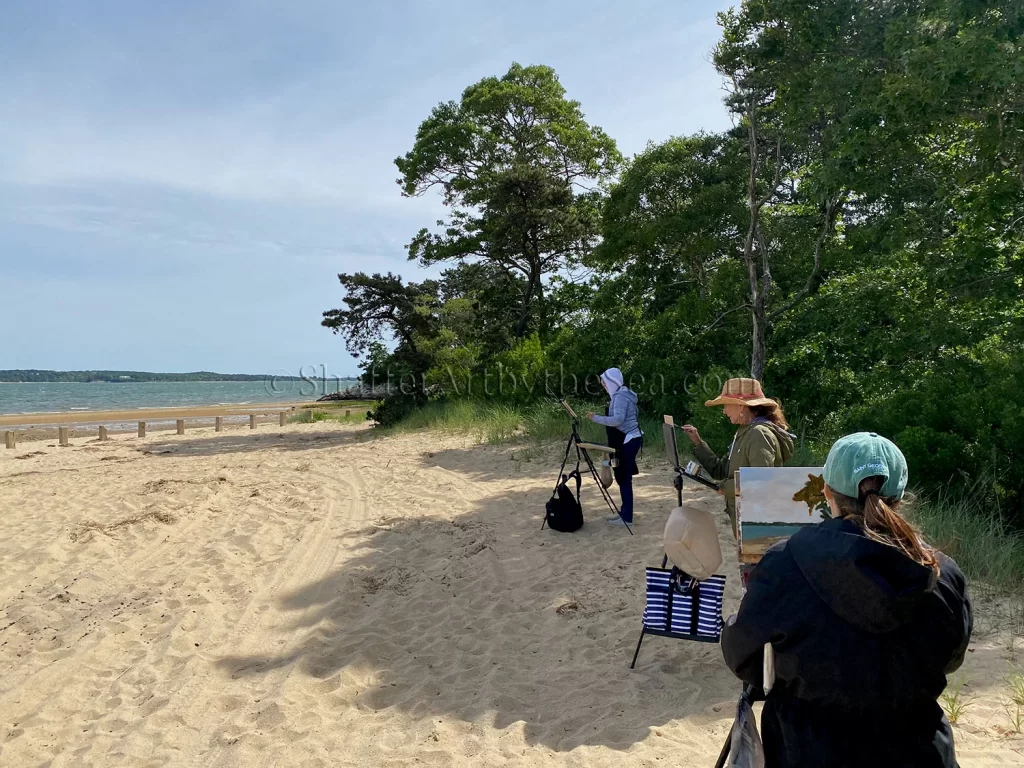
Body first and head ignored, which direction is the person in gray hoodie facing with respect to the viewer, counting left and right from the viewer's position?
facing to the left of the viewer

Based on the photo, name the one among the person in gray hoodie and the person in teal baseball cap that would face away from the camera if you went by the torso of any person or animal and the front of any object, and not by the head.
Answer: the person in teal baseball cap

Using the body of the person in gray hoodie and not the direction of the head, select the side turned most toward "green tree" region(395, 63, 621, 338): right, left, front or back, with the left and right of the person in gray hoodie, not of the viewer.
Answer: right

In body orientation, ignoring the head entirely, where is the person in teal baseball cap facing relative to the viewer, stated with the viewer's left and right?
facing away from the viewer

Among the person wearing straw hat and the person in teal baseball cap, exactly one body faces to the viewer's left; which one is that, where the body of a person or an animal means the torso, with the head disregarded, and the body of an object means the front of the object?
the person wearing straw hat

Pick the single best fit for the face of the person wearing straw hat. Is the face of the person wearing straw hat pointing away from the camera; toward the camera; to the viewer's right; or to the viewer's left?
to the viewer's left

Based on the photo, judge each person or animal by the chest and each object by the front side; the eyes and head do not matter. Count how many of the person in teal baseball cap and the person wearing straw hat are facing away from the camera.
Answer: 1

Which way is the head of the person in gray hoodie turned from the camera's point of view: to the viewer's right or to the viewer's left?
to the viewer's left

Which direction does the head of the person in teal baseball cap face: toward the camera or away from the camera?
away from the camera

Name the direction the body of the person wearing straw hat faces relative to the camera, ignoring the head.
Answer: to the viewer's left

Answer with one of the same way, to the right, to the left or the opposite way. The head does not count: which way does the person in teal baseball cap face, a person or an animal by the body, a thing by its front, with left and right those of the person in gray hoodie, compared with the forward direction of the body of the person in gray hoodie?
to the right

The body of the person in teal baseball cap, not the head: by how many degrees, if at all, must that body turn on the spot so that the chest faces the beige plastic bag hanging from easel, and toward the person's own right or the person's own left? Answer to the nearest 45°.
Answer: approximately 45° to the person's own left

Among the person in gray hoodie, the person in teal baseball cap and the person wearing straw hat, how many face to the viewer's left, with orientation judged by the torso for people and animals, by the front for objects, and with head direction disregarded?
2

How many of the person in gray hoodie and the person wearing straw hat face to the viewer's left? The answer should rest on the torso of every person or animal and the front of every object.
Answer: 2

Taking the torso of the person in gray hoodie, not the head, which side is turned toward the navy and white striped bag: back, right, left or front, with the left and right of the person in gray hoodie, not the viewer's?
left

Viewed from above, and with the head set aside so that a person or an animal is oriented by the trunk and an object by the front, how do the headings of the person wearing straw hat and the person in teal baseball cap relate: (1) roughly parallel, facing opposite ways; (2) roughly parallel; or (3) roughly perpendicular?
roughly perpendicular
